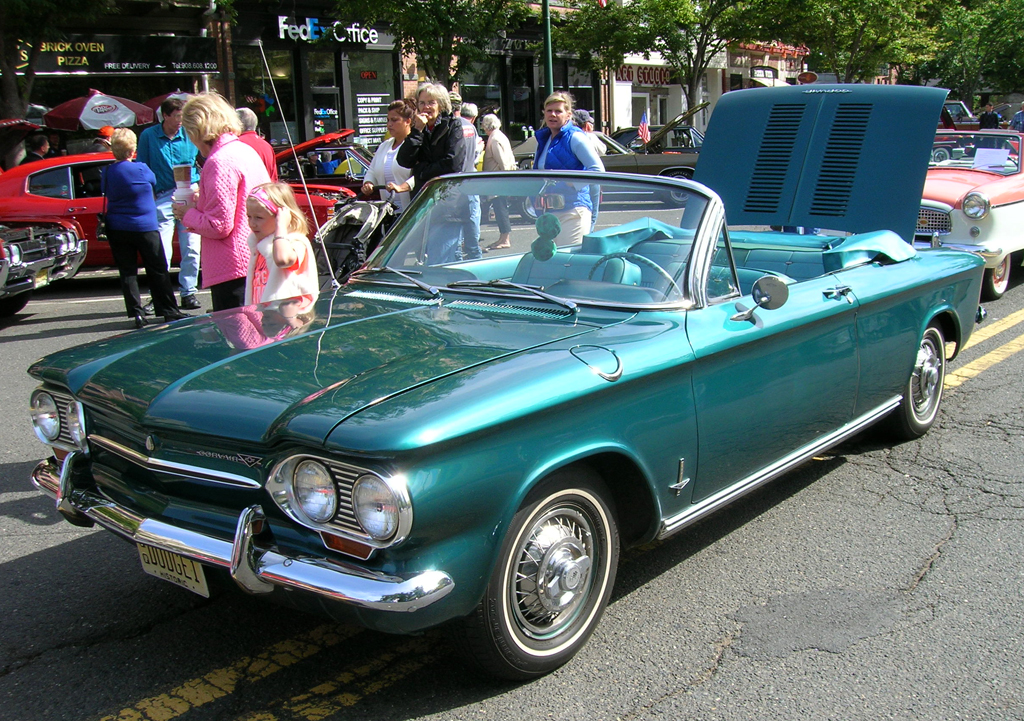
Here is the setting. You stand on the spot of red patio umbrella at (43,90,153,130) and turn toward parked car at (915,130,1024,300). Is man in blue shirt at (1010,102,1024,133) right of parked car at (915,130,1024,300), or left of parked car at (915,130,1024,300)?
left

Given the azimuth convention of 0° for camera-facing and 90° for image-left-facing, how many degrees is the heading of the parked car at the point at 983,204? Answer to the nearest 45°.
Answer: approximately 45°

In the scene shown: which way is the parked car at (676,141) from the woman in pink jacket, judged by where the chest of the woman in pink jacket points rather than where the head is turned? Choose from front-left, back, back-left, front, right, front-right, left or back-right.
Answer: back-right

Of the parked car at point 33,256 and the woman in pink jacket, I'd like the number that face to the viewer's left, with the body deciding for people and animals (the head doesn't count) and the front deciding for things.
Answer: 1

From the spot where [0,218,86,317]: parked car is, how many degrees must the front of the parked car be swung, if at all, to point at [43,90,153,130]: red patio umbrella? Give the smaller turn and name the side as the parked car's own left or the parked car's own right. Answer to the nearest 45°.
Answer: approximately 135° to the parked car's own left

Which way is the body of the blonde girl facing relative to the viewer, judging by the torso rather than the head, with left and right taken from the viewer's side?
facing the viewer and to the left of the viewer

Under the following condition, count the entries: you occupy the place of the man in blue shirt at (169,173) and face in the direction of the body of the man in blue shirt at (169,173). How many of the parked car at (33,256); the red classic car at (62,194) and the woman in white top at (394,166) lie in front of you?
1

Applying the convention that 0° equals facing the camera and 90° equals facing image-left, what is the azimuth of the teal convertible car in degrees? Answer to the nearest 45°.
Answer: approximately 45°

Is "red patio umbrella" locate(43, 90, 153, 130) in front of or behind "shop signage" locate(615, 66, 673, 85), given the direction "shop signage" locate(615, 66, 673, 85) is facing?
in front

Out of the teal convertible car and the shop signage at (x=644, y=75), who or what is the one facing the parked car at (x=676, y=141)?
the shop signage

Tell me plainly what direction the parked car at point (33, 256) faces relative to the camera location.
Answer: facing the viewer and to the right of the viewer
